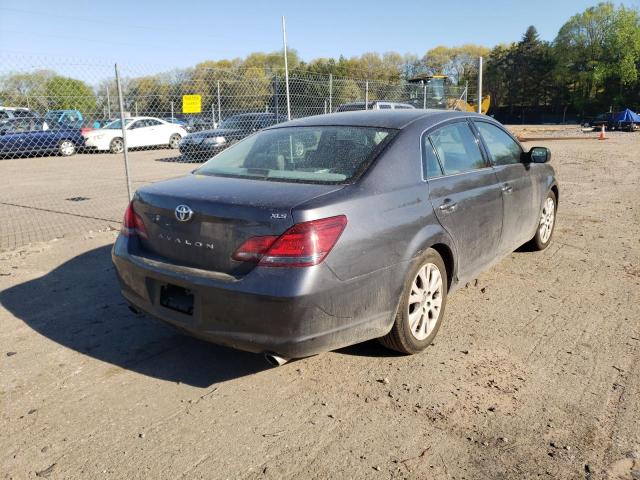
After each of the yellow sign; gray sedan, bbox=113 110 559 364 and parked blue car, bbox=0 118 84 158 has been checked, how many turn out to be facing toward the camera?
1

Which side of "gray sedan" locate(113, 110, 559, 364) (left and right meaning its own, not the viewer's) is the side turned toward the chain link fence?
left

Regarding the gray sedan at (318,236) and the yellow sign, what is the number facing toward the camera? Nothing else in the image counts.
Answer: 1

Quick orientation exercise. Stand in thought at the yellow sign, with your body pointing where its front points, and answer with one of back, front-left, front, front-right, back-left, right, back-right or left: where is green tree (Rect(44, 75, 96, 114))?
back-right

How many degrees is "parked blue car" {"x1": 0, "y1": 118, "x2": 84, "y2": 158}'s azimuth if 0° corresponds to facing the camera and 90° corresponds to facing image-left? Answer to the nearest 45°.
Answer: approximately 270°

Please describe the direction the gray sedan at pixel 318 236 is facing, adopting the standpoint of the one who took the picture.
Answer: facing away from the viewer and to the right of the viewer

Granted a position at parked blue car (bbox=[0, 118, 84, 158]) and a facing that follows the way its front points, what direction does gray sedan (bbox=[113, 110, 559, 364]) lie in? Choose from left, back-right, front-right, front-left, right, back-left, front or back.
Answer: right
